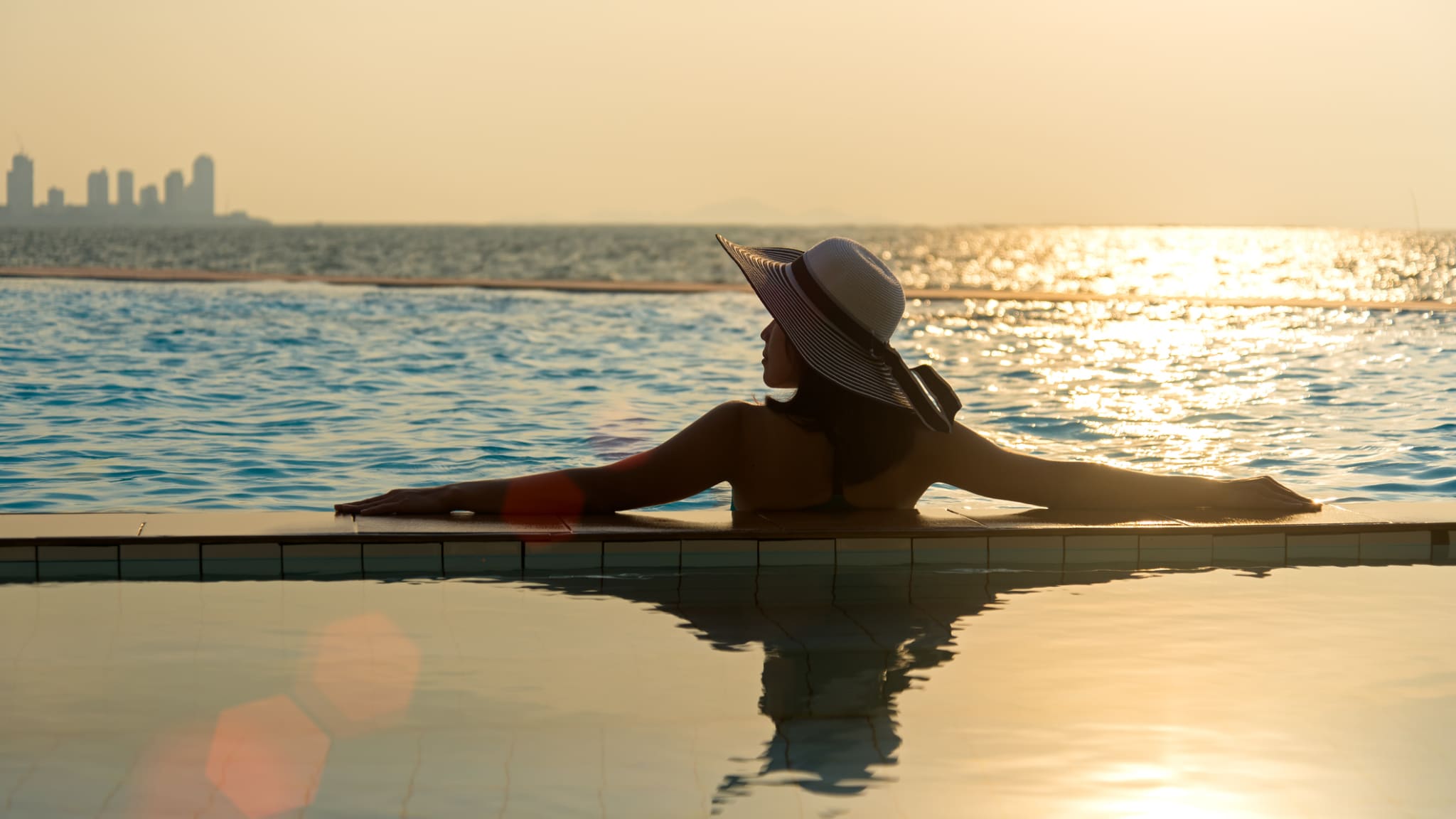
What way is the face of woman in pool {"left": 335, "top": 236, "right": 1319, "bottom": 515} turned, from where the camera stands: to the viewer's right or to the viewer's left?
to the viewer's left

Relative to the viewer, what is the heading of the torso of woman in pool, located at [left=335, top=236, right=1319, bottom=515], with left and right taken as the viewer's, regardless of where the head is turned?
facing away from the viewer
